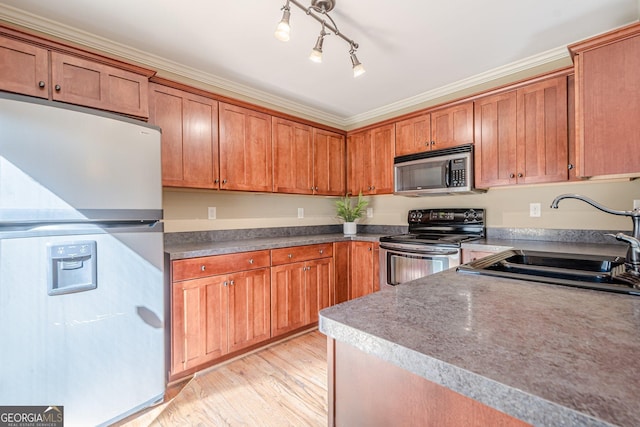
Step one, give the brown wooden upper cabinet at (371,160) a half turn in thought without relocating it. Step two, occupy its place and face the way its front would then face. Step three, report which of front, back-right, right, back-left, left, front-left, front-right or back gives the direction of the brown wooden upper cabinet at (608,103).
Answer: right

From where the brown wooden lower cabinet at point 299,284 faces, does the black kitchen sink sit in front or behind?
in front

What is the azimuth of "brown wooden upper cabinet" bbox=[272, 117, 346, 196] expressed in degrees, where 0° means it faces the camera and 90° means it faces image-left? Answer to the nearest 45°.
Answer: approximately 315°

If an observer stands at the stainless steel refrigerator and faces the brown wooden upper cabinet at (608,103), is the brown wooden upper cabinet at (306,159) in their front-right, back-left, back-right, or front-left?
front-left

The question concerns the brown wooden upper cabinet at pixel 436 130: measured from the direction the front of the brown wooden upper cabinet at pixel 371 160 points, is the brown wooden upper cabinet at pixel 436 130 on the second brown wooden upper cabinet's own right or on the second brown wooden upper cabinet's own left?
on the second brown wooden upper cabinet's own left

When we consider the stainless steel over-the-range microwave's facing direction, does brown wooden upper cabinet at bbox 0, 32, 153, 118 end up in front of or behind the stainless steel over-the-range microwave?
in front

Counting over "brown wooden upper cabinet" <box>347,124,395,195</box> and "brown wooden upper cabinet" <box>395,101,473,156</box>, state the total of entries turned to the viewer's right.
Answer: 0

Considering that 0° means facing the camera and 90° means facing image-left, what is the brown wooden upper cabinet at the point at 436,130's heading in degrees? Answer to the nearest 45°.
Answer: approximately 45°

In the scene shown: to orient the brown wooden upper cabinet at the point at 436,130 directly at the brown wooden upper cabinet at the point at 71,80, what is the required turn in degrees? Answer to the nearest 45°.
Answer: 0° — it already faces it

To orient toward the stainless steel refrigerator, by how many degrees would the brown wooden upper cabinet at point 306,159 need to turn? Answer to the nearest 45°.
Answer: approximately 90° to its right

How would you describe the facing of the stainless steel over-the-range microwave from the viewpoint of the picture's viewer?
facing the viewer and to the left of the viewer
